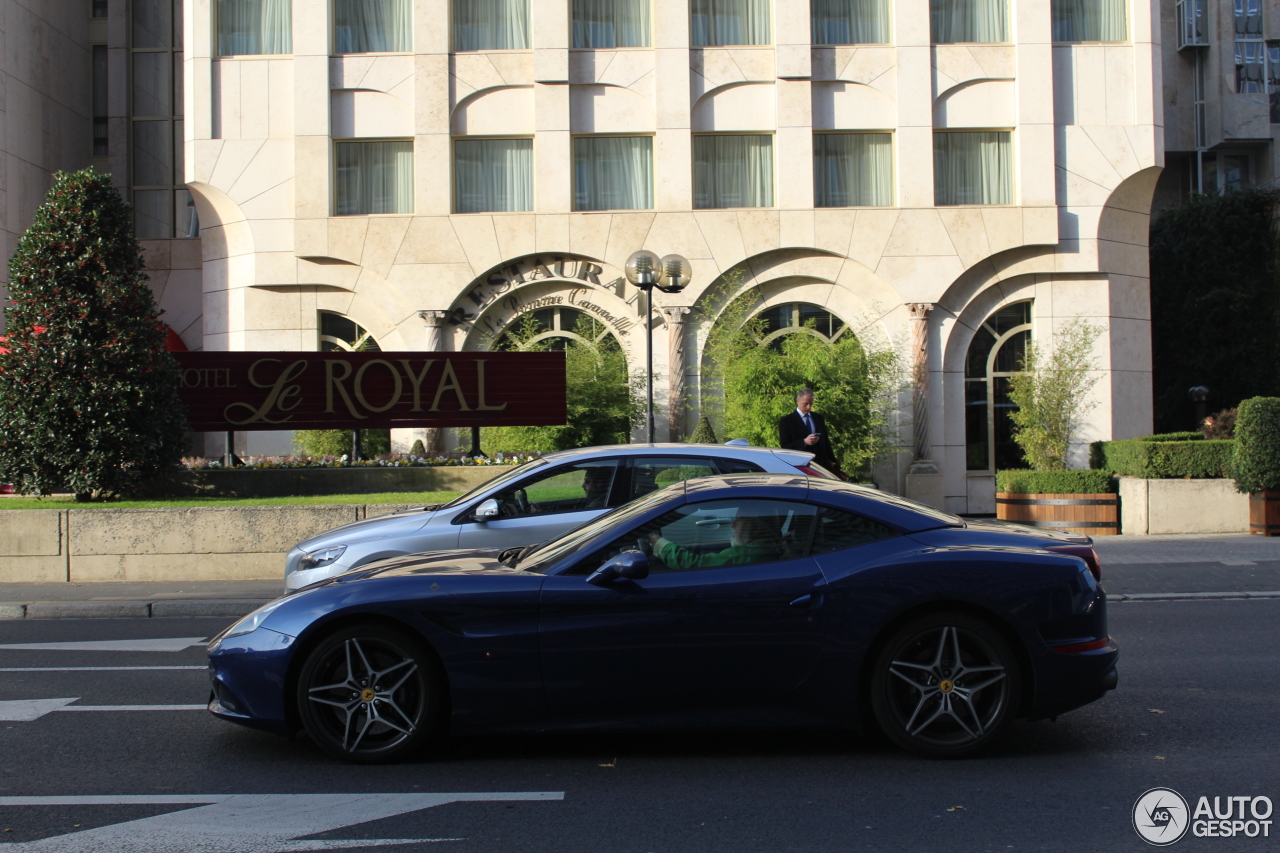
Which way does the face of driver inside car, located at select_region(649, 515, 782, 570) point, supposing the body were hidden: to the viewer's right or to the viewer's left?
to the viewer's left

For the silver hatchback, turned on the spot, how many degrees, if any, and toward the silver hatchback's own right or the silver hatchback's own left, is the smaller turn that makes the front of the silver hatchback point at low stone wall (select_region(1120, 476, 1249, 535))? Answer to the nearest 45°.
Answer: approximately 135° to the silver hatchback's own right

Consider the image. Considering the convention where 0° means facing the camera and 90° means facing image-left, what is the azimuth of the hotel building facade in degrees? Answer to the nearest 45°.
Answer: approximately 0°

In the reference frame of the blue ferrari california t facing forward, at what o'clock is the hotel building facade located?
The hotel building facade is roughly at 3 o'clock from the blue ferrari california t.

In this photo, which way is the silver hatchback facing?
to the viewer's left

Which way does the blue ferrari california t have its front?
to the viewer's left

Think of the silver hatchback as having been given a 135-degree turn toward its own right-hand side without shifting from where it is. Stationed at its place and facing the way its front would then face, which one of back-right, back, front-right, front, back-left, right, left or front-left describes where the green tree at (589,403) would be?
front-left

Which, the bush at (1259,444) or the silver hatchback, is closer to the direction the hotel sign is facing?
the silver hatchback

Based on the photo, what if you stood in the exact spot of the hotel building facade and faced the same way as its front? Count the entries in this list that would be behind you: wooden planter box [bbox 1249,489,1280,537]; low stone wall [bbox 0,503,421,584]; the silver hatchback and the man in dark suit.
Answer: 0

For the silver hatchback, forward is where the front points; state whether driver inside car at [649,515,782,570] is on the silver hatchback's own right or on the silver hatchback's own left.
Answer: on the silver hatchback's own left

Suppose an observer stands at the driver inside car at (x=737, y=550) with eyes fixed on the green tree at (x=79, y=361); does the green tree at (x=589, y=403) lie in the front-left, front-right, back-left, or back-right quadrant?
front-right

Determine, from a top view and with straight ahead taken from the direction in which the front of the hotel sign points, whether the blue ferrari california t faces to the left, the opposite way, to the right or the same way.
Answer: to the right

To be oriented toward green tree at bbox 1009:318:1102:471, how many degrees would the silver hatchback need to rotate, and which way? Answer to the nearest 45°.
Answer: approximately 135° to its right

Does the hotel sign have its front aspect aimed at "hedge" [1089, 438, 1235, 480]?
no

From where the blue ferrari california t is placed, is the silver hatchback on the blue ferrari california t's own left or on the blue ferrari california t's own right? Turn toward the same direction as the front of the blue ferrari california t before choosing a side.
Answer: on the blue ferrari california t's own right

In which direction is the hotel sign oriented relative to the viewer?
toward the camera

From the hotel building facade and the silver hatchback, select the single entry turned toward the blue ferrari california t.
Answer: the hotel building facade

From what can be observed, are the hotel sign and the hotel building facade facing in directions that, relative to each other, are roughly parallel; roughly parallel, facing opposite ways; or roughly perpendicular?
roughly parallel
